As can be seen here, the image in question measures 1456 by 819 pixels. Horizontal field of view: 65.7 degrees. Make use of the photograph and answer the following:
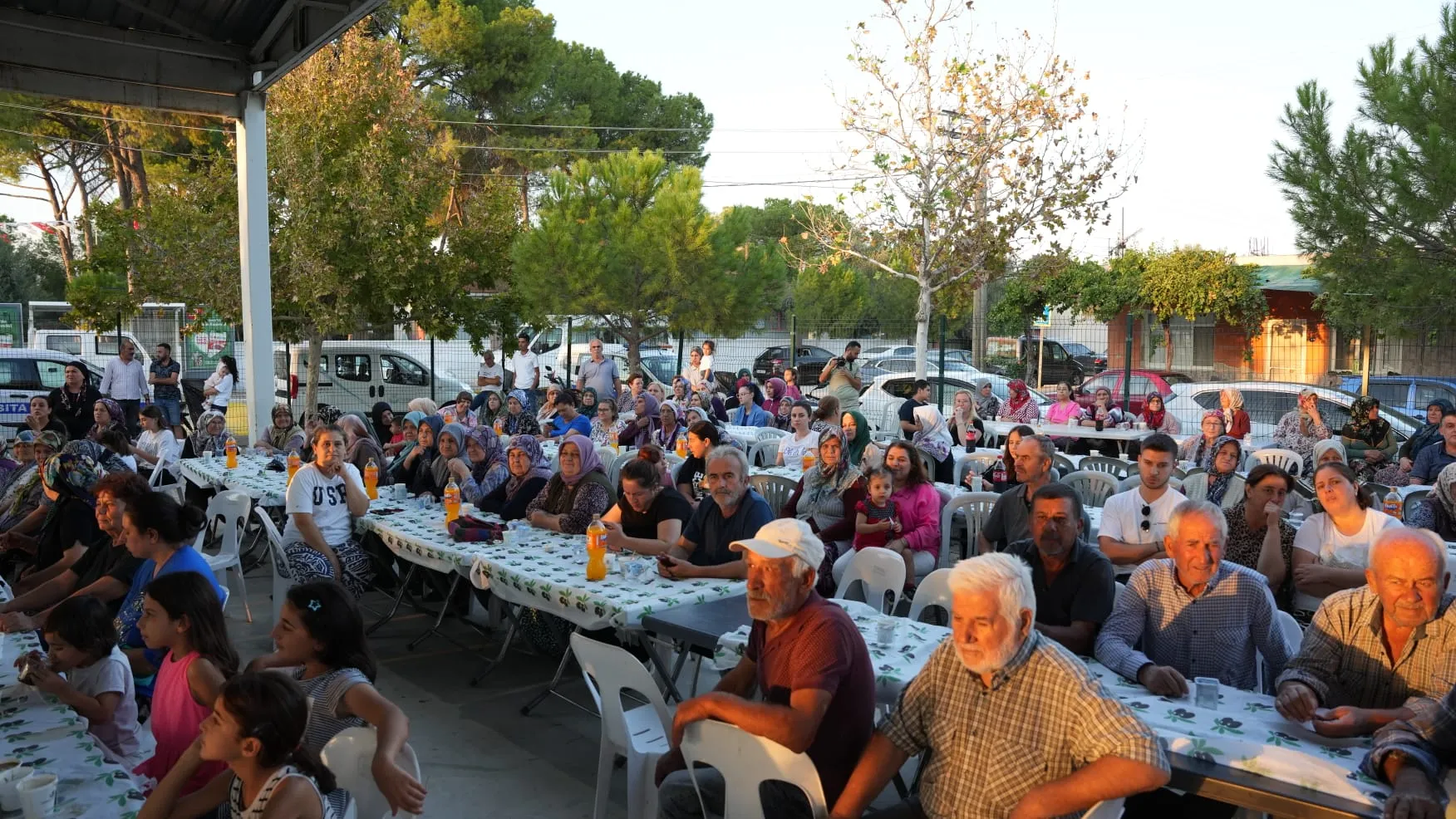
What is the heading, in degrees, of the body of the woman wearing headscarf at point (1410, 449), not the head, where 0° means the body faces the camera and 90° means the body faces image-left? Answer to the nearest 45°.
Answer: approximately 45°

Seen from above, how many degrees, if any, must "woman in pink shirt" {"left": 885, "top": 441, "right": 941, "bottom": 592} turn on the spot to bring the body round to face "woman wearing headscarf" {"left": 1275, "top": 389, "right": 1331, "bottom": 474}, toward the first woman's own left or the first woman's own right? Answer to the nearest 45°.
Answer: approximately 180°

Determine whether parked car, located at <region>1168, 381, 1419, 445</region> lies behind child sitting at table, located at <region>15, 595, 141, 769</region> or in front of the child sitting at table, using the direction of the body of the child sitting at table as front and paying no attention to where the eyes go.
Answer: behind

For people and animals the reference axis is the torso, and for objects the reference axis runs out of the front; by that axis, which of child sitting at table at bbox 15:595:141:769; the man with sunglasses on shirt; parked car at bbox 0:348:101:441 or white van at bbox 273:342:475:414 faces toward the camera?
the man with sunglasses on shirt

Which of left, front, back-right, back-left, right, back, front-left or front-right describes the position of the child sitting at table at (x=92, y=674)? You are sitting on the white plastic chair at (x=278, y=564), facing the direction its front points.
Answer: right

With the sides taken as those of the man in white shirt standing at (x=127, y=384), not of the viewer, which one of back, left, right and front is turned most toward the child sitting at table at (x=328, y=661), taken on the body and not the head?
front

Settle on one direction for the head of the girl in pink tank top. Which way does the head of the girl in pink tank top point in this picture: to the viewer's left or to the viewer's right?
to the viewer's left

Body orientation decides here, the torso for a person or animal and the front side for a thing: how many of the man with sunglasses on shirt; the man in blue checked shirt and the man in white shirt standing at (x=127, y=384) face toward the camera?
3

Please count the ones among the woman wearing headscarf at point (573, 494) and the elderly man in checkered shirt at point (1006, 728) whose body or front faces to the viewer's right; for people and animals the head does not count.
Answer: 0

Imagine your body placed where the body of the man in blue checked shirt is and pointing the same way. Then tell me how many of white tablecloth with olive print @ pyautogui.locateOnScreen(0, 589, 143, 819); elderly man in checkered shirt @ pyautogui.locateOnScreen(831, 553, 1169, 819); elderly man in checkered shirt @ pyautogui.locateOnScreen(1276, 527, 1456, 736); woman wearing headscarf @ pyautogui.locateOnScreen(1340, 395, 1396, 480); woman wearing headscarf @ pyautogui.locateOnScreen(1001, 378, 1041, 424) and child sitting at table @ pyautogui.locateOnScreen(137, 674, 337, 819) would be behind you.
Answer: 2

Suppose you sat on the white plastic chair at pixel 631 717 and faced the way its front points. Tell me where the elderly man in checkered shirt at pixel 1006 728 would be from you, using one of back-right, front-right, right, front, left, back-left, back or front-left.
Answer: right

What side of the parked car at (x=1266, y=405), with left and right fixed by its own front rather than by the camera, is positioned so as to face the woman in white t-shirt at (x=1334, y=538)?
right

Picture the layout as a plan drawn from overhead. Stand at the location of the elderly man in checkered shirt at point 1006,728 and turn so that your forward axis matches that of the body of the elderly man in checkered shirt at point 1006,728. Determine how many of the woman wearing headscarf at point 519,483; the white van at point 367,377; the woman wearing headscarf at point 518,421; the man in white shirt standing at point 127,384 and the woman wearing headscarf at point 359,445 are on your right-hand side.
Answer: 5

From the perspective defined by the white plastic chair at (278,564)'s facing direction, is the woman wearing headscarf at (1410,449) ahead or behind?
ahead

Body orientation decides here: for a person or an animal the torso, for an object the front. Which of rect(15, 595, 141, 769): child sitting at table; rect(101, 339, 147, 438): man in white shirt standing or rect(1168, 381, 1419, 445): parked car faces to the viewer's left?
the child sitting at table
